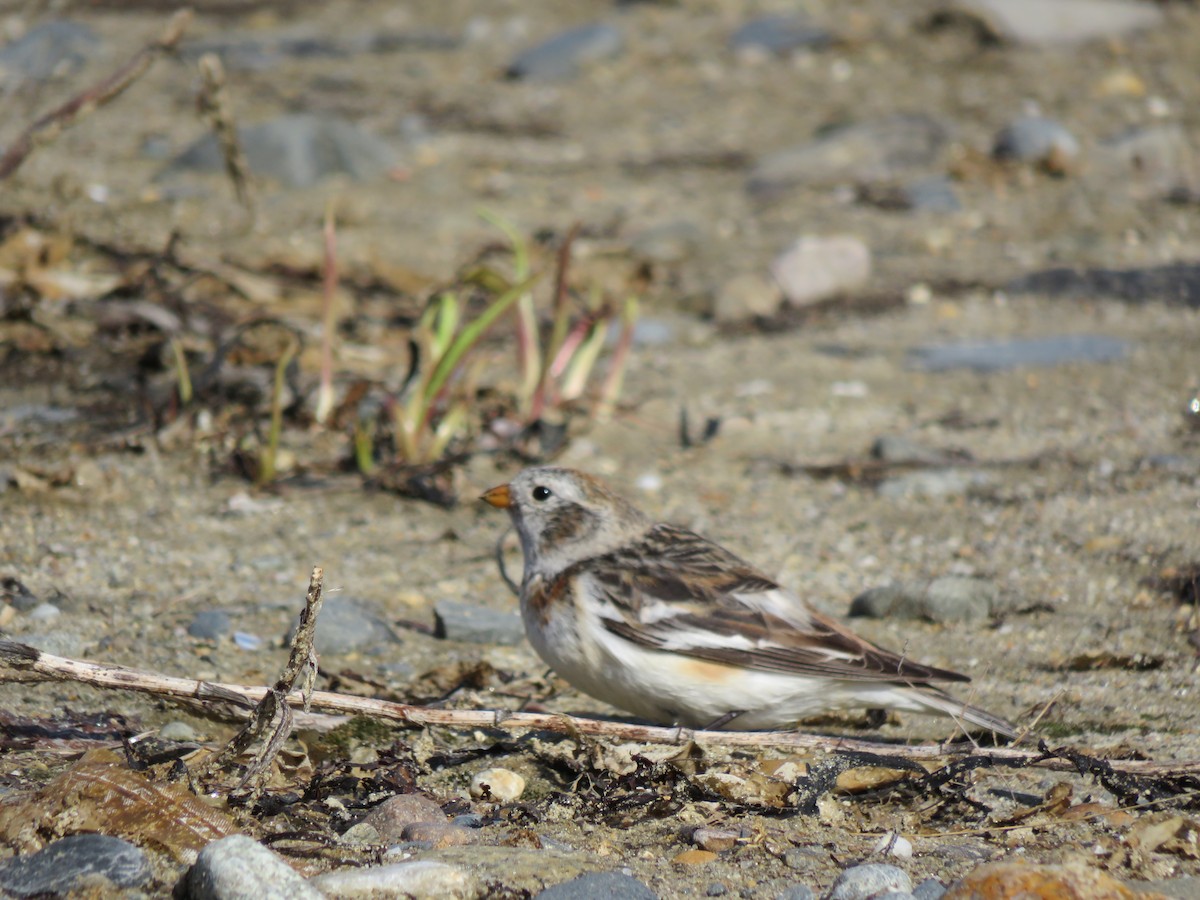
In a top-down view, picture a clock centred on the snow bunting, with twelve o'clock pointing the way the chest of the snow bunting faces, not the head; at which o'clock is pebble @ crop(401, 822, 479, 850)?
The pebble is roughly at 10 o'clock from the snow bunting.

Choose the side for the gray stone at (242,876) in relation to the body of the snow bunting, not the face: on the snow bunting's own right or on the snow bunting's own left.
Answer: on the snow bunting's own left

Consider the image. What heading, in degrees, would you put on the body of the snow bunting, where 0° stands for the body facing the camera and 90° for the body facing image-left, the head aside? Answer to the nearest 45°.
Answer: approximately 90°

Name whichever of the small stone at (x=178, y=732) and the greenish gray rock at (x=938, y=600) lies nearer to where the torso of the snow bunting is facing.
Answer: the small stone

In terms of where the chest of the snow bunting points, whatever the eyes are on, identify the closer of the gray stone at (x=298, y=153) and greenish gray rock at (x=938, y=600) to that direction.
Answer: the gray stone

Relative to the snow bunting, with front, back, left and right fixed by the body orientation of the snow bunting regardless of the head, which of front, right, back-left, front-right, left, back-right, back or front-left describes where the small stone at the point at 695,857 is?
left

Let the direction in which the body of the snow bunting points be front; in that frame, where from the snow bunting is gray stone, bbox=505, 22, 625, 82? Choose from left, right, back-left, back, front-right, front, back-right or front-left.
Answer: right

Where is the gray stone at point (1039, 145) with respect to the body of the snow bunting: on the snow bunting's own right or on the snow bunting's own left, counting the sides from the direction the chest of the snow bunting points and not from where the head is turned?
on the snow bunting's own right

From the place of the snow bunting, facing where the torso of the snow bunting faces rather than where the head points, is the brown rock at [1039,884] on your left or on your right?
on your left

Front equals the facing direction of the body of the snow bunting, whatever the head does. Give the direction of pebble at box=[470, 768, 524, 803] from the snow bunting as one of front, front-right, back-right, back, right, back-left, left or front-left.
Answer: front-left

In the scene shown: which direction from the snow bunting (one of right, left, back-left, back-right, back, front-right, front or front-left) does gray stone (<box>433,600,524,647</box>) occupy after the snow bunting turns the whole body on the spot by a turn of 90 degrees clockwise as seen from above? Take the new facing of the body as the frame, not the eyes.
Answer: front-left

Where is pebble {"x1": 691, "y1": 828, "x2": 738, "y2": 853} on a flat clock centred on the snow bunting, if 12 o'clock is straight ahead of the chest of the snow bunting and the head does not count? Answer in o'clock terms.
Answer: The pebble is roughly at 9 o'clock from the snow bunting.
